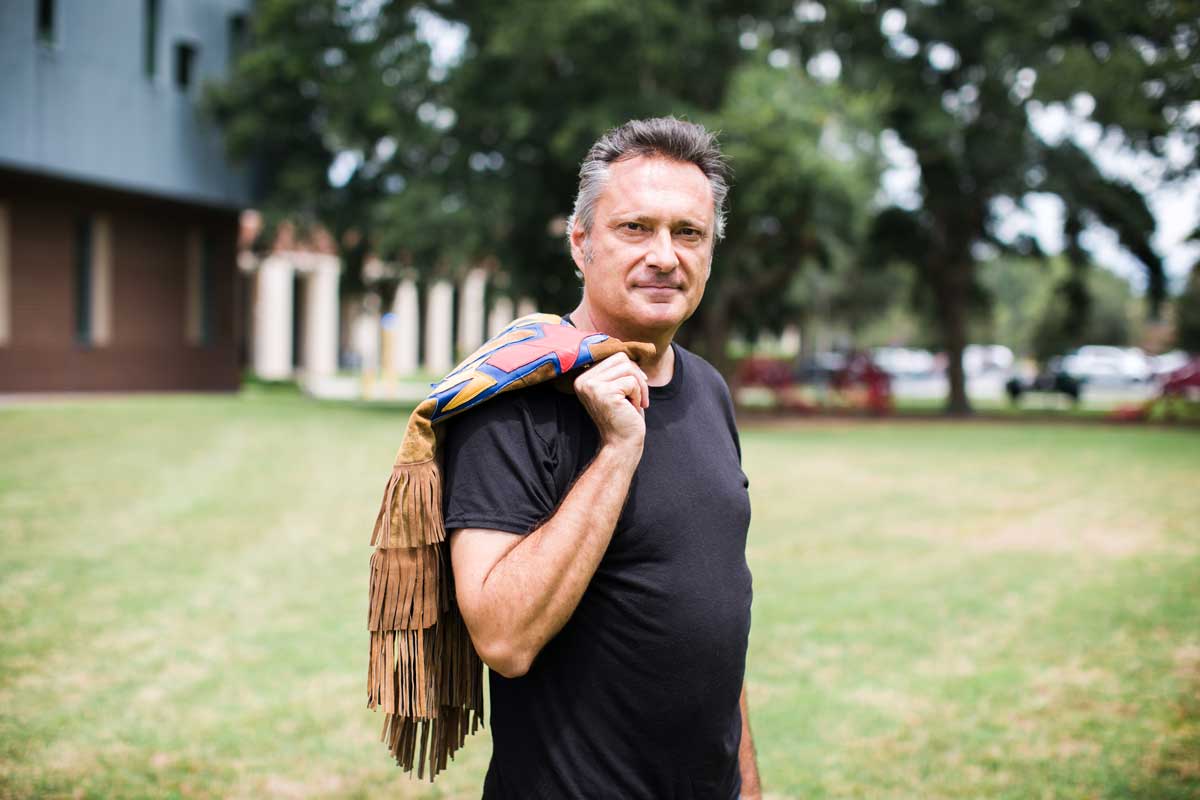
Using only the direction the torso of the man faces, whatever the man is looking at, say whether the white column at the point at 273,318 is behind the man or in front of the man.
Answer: behind

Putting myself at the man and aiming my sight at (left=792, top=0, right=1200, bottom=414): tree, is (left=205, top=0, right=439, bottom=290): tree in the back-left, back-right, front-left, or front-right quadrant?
front-left

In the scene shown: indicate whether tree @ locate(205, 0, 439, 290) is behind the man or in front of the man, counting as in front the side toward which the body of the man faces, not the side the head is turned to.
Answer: behind
